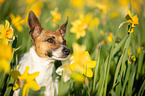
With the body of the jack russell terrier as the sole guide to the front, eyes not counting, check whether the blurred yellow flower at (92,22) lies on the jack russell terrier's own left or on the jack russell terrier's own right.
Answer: on the jack russell terrier's own left

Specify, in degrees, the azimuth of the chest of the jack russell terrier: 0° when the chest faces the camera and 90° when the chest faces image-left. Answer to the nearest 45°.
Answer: approximately 315°
